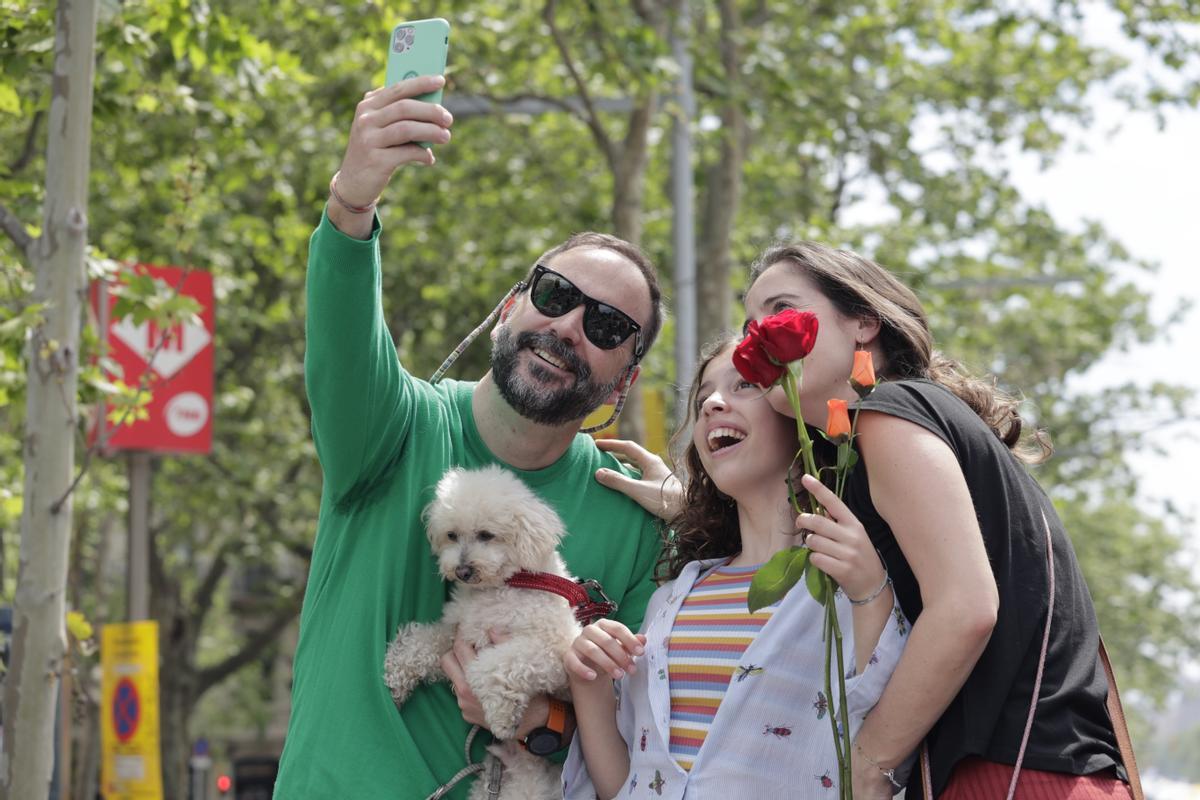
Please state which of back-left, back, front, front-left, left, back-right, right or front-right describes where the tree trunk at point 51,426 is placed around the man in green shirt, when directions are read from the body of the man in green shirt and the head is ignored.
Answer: back-right

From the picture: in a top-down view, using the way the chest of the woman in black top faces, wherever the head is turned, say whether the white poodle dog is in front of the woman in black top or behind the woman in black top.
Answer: in front

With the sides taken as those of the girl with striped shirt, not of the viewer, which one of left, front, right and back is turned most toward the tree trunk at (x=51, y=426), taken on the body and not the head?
right

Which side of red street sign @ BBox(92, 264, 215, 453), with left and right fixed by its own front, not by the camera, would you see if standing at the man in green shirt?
front

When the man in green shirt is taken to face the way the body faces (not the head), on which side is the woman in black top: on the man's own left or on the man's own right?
on the man's own left

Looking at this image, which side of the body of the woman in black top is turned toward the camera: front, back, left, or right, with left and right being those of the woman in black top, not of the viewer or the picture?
left

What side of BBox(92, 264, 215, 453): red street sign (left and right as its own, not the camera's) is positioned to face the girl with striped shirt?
front

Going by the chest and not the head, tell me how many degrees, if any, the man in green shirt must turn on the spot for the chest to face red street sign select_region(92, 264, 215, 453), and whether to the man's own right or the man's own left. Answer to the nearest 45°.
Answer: approximately 180°

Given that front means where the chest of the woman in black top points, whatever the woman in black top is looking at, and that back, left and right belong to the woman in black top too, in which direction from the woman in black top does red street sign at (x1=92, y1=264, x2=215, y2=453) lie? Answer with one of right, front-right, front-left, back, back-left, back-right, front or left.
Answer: front-right

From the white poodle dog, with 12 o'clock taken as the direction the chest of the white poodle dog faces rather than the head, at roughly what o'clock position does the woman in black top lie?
The woman in black top is roughly at 9 o'clock from the white poodle dog.
